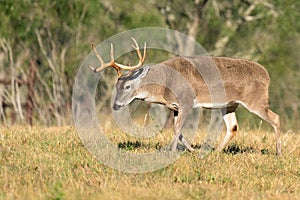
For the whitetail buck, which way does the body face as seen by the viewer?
to the viewer's left
